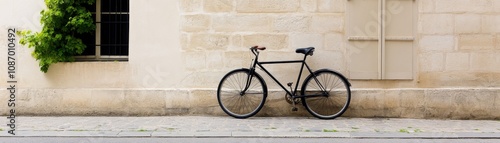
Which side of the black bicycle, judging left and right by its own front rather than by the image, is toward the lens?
left

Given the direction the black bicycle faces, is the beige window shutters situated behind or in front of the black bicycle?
behind

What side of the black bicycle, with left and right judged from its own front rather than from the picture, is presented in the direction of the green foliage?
front

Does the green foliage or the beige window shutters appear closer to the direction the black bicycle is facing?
the green foliage
